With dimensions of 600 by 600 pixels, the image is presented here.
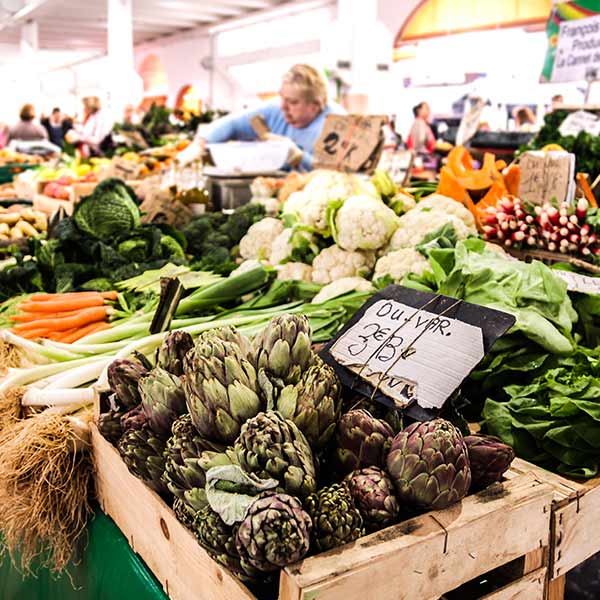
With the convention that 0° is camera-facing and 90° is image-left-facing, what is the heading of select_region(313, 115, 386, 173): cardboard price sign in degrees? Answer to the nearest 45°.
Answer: approximately 0°

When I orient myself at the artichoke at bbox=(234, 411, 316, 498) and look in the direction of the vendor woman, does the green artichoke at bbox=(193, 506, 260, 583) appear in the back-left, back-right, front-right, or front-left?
back-left

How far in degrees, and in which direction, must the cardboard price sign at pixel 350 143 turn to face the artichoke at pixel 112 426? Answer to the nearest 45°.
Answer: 0° — it already faces it

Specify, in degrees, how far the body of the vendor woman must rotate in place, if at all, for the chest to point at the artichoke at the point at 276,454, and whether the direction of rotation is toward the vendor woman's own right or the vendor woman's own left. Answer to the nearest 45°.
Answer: approximately 45° to the vendor woman's own left

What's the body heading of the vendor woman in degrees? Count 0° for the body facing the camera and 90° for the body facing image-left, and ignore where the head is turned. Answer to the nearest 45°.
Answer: approximately 45°

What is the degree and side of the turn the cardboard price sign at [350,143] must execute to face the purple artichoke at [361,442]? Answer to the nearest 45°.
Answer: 0° — it already faces it

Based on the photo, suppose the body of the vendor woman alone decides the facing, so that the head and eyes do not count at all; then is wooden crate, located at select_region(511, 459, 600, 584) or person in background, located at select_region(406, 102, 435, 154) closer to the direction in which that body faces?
the wooden crate

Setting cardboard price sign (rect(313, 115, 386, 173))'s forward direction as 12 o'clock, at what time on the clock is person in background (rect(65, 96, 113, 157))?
The person in background is roughly at 5 o'clock from the cardboard price sign.

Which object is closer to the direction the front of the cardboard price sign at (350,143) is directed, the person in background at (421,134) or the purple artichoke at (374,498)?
the purple artichoke

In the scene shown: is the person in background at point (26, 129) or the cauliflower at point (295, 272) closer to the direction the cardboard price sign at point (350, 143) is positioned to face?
the cauliflower
